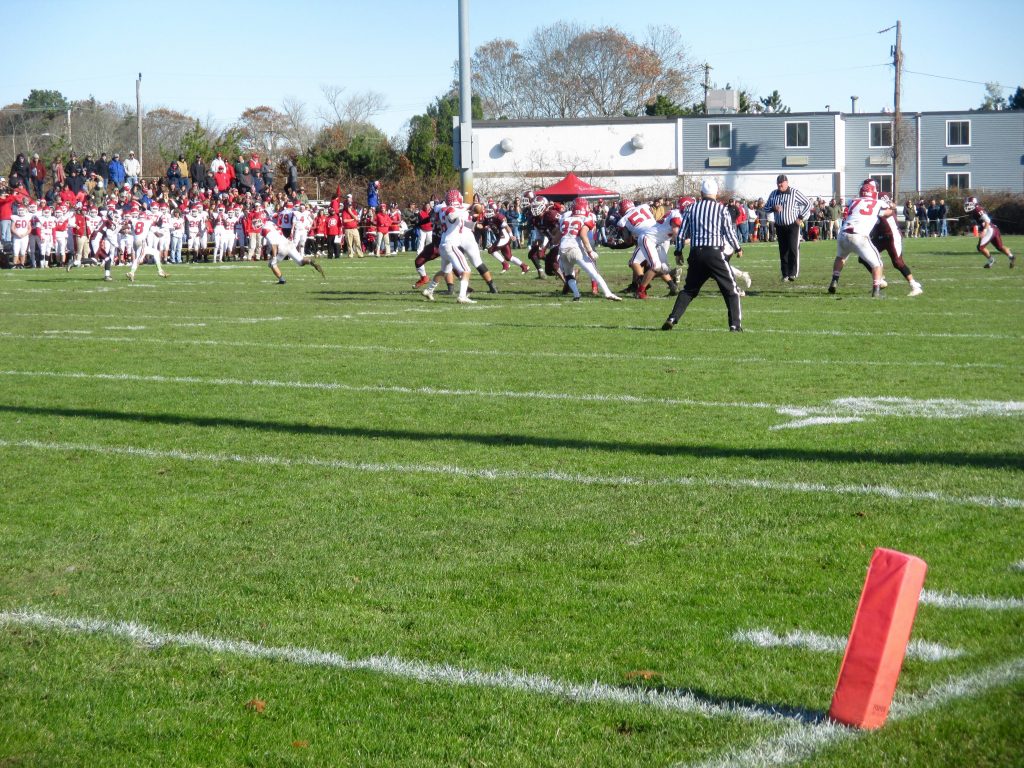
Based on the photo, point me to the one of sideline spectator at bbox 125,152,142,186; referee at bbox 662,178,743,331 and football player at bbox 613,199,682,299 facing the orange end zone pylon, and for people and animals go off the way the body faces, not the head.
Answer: the sideline spectator

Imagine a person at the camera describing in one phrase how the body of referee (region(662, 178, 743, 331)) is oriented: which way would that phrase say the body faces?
away from the camera

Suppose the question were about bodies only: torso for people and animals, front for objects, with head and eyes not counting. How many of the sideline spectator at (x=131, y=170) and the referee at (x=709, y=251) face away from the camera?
1

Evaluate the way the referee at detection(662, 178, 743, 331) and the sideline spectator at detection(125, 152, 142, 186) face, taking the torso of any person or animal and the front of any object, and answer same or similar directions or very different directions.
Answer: very different directions

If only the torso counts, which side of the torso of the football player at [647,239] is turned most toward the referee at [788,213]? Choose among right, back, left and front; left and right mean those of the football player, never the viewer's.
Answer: right

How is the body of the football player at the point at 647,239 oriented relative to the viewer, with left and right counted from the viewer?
facing away from the viewer and to the left of the viewer

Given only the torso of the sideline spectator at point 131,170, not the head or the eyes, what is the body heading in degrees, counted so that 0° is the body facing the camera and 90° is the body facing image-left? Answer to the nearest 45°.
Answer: approximately 0°
